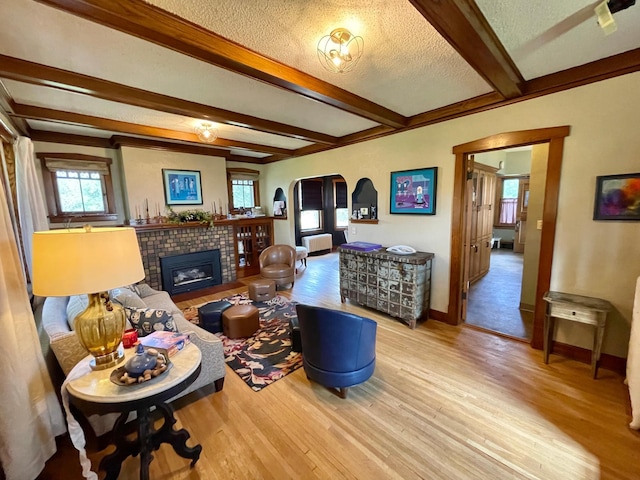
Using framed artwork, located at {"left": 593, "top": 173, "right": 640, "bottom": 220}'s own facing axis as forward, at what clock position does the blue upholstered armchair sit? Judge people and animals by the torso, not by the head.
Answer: The blue upholstered armchair is roughly at 1 o'clock from the framed artwork.

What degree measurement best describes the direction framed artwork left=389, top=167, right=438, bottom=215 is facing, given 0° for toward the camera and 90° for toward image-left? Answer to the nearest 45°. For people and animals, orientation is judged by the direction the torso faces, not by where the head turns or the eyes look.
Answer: approximately 45°

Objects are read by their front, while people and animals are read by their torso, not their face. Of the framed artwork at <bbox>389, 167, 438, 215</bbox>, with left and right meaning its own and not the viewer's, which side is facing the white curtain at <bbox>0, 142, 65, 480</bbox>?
front

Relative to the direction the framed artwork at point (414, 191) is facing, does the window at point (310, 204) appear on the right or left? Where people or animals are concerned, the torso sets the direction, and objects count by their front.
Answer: on its right

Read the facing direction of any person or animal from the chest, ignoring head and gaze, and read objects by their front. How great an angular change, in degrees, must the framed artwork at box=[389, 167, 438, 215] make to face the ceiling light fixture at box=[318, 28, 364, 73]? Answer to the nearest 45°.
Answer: approximately 45° to its left

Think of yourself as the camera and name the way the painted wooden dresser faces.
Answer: facing the viewer and to the left of the viewer

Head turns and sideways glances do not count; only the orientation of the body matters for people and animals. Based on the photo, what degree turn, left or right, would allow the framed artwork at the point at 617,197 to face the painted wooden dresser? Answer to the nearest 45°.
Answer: approximately 90° to its right

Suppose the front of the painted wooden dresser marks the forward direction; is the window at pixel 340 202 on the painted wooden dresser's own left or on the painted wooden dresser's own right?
on the painted wooden dresser's own right

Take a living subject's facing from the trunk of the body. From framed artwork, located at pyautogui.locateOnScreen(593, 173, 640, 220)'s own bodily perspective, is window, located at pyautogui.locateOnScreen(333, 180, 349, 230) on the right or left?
on its right
